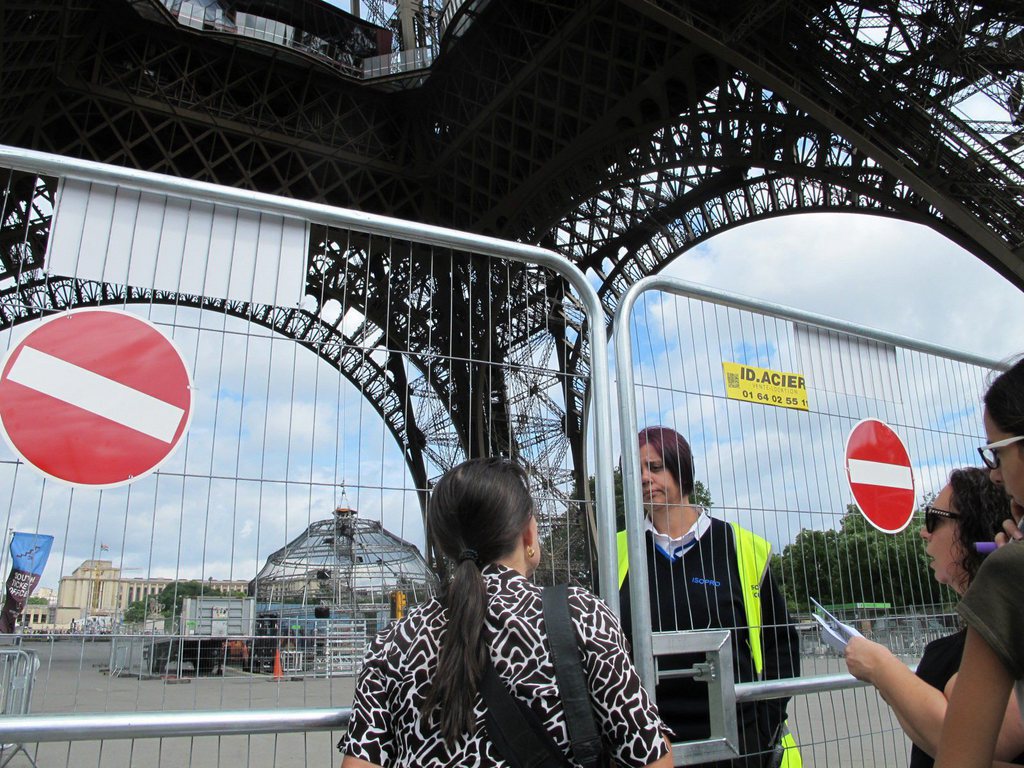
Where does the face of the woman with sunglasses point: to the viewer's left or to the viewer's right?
to the viewer's left

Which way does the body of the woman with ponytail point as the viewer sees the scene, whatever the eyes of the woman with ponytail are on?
away from the camera

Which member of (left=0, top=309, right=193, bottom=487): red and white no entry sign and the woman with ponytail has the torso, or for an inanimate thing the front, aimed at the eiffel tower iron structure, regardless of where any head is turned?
the woman with ponytail

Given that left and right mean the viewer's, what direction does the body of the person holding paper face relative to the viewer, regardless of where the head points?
facing to the left of the viewer

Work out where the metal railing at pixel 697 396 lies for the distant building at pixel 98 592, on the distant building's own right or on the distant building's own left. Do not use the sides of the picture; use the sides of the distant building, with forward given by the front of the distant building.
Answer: on the distant building's own left

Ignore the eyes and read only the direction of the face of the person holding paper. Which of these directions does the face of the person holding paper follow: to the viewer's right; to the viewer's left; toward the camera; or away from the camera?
to the viewer's left

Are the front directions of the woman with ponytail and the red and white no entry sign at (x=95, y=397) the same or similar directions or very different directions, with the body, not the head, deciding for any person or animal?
very different directions

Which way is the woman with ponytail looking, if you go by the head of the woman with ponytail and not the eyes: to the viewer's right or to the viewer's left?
to the viewer's right
